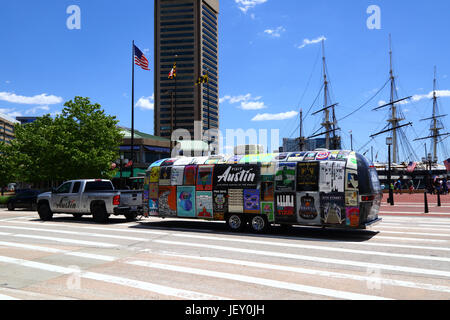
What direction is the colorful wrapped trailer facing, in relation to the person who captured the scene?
facing away from the viewer and to the left of the viewer

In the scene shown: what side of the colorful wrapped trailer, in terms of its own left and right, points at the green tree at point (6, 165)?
front

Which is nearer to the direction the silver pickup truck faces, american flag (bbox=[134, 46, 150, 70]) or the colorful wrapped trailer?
the american flag

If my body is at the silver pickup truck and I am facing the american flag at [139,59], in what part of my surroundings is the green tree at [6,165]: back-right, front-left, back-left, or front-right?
front-left

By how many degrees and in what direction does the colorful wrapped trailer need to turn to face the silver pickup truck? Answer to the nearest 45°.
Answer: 0° — it already faces it

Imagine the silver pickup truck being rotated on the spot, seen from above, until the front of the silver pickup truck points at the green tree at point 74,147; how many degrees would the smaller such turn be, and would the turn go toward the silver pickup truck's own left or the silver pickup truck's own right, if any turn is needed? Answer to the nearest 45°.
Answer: approximately 45° to the silver pickup truck's own right

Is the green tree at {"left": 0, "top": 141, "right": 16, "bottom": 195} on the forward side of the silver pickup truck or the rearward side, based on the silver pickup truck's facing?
on the forward side

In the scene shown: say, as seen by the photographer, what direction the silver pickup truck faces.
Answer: facing away from the viewer and to the left of the viewer

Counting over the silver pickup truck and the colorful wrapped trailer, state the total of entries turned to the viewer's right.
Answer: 0

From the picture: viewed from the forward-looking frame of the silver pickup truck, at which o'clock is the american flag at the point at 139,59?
The american flag is roughly at 2 o'clock from the silver pickup truck.

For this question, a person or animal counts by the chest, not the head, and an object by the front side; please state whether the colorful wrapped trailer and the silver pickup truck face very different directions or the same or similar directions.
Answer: same or similar directions
